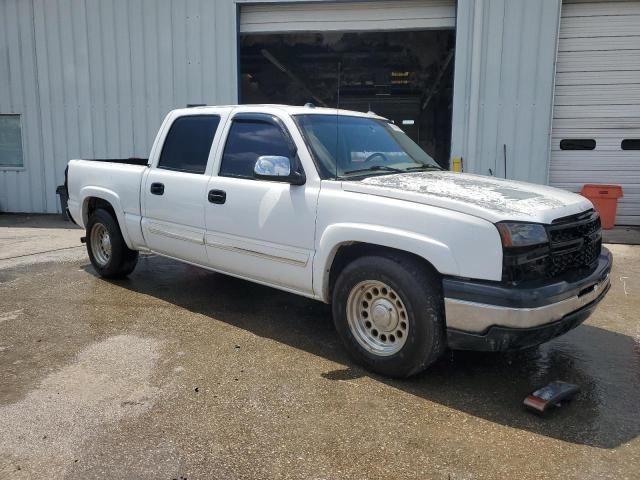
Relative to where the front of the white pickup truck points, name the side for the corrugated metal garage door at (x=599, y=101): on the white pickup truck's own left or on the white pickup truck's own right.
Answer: on the white pickup truck's own left

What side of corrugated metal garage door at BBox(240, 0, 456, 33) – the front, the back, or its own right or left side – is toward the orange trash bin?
left

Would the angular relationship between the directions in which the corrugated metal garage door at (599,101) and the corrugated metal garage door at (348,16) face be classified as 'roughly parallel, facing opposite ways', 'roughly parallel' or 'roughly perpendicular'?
roughly parallel

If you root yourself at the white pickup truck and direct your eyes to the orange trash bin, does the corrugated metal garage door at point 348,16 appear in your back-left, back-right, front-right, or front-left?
front-left

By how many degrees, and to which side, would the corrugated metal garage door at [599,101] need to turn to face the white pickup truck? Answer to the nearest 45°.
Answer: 0° — it already faces it

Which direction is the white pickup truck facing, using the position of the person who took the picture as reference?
facing the viewer and to the right of the viewer

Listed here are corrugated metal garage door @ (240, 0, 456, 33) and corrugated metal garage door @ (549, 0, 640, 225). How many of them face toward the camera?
2

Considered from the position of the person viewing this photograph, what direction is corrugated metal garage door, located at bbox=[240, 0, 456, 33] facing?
facing the viewer

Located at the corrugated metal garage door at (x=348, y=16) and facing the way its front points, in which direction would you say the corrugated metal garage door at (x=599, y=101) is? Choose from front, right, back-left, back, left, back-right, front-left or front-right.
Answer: left

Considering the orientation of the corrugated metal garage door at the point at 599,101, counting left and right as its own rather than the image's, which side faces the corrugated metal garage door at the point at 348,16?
right

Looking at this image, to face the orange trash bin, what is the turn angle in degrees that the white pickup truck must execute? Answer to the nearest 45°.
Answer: approximately 90° to its left

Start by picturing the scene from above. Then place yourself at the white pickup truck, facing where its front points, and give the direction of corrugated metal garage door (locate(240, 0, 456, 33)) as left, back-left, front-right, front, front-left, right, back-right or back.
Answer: back-left
